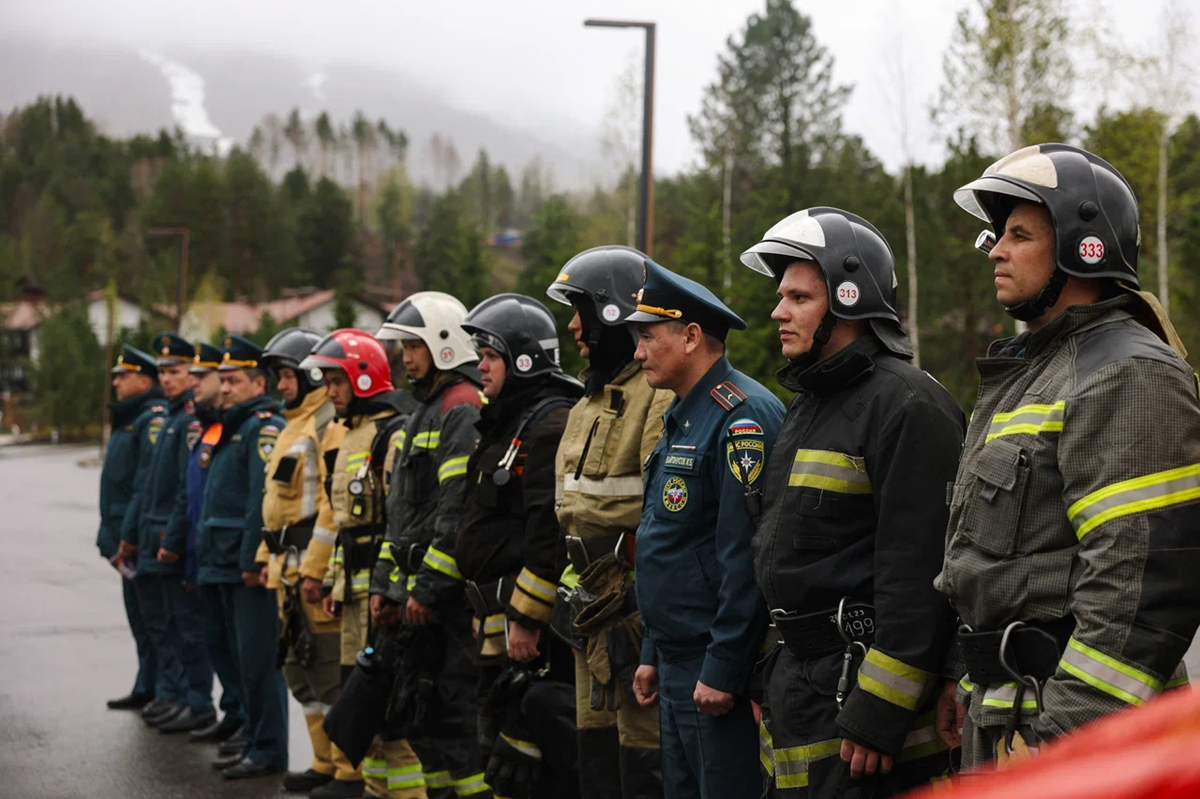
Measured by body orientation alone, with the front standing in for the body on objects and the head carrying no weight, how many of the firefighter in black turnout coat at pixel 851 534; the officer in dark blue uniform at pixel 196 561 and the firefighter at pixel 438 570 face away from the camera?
0

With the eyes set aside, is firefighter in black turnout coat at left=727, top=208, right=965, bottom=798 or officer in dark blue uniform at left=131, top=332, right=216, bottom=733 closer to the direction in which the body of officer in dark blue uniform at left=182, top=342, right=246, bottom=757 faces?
the firefighter in black turnout coat

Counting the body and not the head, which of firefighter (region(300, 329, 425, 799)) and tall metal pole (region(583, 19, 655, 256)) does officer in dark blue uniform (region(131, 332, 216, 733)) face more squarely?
the firefighter

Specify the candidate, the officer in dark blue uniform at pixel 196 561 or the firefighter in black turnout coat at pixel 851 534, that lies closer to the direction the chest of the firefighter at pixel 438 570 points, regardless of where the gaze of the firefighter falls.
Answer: the firefighter in black turnout coat

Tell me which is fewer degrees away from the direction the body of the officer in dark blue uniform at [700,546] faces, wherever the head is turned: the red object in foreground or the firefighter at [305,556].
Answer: the red object in foreground
